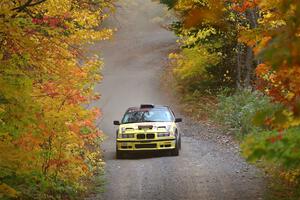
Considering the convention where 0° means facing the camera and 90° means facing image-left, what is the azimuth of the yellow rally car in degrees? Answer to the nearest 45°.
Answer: approximately 0°
